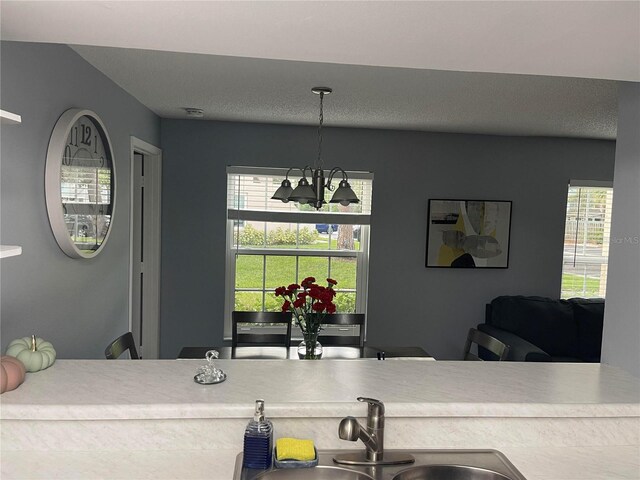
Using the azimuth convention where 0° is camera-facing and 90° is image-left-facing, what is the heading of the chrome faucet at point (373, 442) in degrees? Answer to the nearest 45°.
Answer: approximately 45°

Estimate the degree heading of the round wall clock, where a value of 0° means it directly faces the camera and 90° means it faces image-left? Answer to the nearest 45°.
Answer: approximately 315°

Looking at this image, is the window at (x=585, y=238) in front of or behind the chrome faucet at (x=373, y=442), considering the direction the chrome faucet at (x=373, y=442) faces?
behind

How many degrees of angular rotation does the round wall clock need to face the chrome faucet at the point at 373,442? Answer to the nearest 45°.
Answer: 0° — it already faces it

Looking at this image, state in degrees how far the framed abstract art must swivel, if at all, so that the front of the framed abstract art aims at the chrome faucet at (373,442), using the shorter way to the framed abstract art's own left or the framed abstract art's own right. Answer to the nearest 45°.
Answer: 0° — it already faces it
